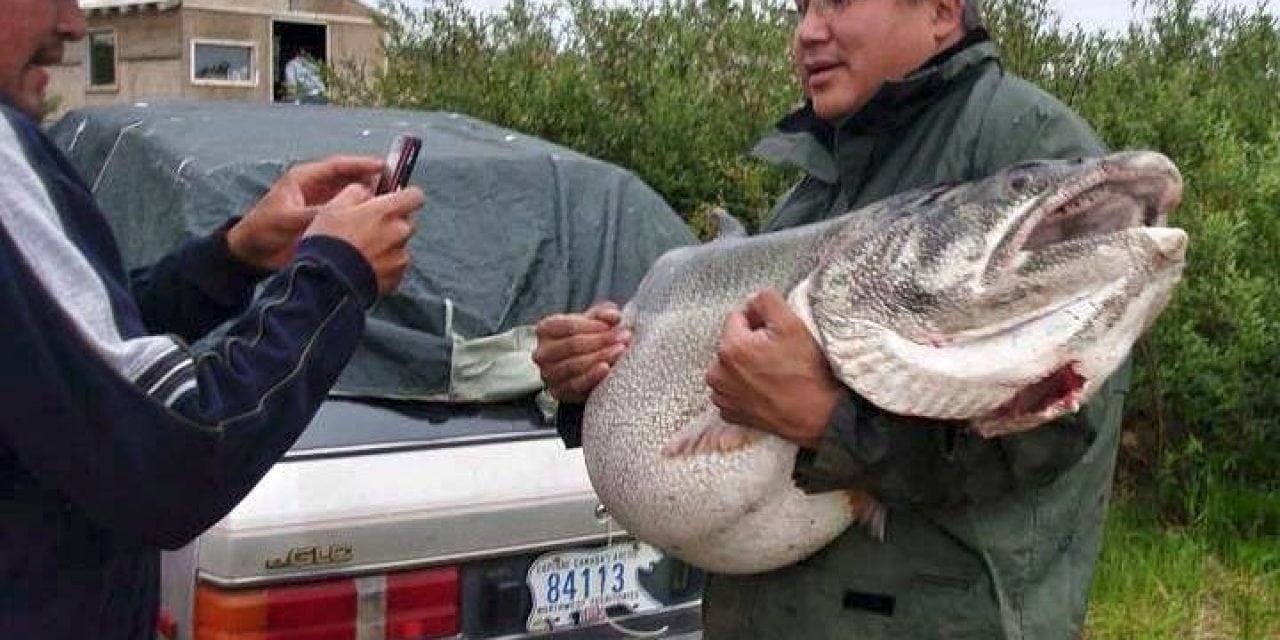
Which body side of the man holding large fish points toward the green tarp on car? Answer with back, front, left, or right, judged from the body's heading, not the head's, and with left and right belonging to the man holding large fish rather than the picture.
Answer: right

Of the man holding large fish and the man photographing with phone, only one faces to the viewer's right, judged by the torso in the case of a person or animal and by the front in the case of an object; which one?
the man photographing with phone

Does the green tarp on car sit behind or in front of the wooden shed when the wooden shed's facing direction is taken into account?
in front

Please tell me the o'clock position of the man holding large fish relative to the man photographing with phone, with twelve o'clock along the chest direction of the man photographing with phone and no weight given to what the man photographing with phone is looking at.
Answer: The man holding large fish is roughly at 12 o'clock from the man photographing with phone.

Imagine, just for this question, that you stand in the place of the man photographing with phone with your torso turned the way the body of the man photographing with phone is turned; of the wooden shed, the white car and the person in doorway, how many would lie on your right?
0

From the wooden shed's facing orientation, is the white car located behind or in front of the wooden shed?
in front

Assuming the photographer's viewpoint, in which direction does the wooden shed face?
facing the viewer and to the right of the viewer

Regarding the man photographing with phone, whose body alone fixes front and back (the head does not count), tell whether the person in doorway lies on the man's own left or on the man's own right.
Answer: on the man's own left

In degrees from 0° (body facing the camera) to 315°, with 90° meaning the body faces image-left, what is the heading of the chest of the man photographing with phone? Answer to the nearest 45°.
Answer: approximately 270°

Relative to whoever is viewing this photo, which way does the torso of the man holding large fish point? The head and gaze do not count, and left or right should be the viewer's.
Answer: facing the viewer and to the left of the viewer

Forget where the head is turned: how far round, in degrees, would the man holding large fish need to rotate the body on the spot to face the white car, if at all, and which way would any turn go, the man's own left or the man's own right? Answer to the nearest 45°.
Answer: approximately 90° to the man's own right

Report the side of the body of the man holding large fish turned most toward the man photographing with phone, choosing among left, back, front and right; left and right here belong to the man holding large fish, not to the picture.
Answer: front

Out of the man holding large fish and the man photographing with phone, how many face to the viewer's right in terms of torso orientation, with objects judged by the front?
1

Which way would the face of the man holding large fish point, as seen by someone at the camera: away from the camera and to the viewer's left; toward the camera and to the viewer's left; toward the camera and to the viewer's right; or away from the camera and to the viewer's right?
toward the camera and to the viewer's left

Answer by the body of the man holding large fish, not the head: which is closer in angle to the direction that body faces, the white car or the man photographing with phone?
the man photographing with phone

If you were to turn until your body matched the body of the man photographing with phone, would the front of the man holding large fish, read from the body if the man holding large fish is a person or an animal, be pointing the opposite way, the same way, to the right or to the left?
the opposite way

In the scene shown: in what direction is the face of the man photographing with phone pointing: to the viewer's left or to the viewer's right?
to the viewer's right
